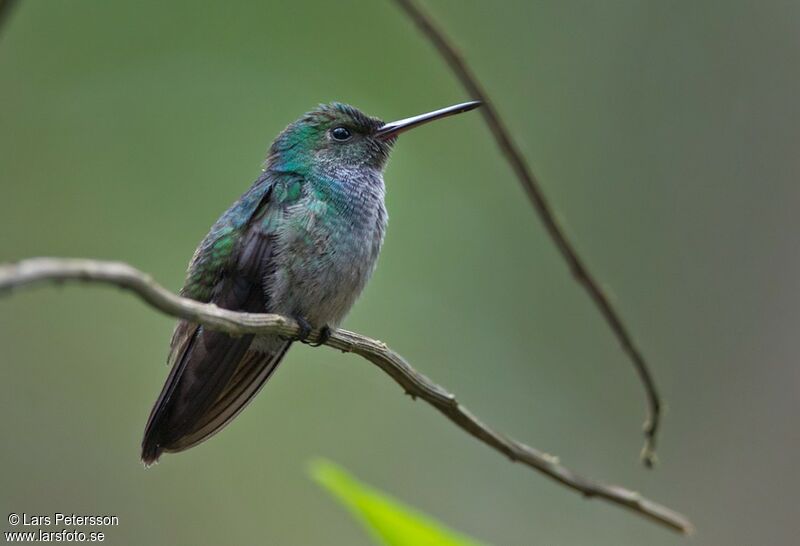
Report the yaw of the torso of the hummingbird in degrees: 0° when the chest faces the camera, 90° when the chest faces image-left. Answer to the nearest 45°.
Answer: approximately 270°

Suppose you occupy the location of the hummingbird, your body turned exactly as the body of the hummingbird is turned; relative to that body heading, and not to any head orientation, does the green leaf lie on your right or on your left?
on your right
